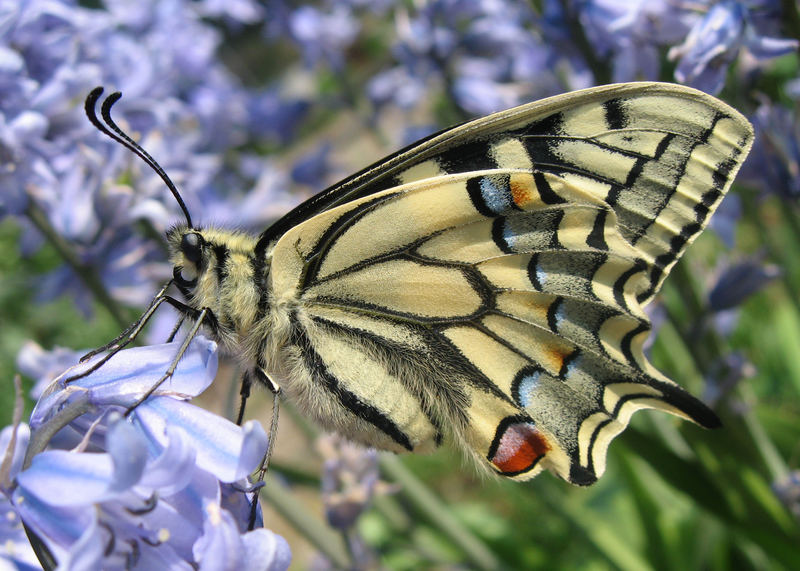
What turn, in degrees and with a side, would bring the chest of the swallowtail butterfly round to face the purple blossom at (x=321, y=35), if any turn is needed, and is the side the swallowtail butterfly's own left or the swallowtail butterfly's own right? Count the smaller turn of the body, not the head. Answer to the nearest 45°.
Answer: approximately 45° to the swallowtail butterfly's own right

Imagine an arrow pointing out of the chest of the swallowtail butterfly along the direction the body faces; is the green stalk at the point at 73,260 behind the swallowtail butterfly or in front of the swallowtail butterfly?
in front

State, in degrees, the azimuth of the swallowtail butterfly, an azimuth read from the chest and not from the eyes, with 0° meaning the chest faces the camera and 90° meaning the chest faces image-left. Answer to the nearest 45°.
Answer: approximately 90°

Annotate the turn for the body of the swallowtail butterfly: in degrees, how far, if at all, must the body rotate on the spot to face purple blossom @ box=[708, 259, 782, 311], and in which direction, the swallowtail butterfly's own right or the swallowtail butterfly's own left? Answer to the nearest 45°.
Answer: approximately 135° to the swallowtail butterfly's own right
